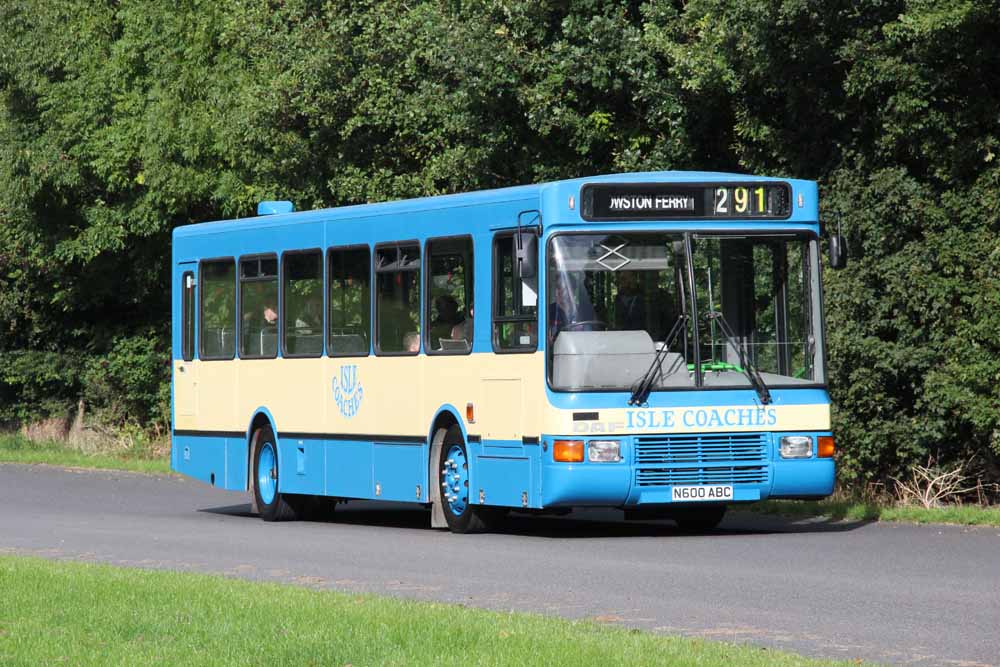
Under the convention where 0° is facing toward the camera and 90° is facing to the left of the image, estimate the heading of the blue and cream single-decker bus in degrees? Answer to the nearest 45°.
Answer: approximately 315°
